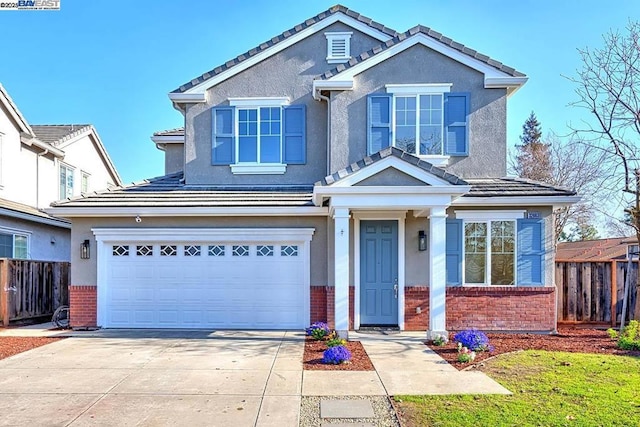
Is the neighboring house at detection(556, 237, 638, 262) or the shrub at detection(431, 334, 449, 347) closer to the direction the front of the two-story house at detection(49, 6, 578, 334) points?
the shrub

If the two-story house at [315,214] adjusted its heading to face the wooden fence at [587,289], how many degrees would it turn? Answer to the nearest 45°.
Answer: approximately 90° to its left

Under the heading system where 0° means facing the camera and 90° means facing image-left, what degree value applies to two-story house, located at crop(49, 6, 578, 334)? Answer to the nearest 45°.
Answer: approximately 0°

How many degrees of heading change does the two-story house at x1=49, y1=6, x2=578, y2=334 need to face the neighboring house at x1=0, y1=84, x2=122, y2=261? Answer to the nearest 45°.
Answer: approximately 135° to its right

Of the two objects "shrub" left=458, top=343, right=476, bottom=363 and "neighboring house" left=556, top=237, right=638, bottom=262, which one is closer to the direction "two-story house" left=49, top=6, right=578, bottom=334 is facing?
the shrub

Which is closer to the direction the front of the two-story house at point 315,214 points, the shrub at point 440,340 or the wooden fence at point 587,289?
the shrub

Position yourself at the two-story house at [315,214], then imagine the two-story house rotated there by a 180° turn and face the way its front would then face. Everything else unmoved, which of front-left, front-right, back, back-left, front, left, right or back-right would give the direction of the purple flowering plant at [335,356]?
back
